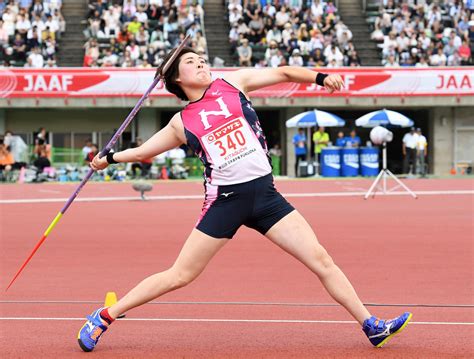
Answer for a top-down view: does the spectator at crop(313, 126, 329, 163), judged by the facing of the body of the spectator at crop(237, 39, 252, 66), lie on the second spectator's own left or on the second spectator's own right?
on the second spectator's own left

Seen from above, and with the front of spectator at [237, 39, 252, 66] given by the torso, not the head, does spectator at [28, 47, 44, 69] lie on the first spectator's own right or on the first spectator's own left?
on the first spectator's own right

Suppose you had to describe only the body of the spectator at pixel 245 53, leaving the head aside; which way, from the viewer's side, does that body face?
toward the camera

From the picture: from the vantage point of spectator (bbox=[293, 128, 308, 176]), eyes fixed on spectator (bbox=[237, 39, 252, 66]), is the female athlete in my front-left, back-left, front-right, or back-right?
back-left

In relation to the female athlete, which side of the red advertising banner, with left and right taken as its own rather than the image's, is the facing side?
front

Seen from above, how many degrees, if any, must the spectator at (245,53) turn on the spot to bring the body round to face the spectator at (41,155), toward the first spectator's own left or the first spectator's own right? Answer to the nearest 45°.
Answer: approximately 45° to the first spectator's own right

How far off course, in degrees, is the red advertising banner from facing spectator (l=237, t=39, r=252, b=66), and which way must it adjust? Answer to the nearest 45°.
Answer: approximately 135° to its left

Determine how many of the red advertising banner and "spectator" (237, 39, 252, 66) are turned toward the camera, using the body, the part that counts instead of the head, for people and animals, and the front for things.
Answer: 2

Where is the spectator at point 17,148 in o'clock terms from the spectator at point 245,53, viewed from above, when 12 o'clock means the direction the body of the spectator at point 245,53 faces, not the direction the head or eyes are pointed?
the spectator at point 17,148 is roughly at 2 o'clock from the spectator at point 245,53.
